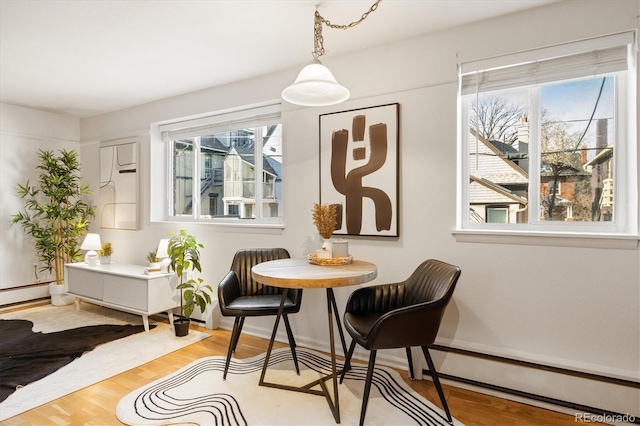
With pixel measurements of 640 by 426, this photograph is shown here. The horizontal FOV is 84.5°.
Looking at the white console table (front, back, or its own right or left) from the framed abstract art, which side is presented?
left

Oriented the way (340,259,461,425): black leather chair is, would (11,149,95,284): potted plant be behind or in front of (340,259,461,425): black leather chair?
in front

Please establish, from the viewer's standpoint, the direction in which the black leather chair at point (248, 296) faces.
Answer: facing the viewer

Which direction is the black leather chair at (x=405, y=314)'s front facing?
to the viewer's left

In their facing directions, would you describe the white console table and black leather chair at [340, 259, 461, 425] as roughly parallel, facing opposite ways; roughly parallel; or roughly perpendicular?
roughly perpendicular

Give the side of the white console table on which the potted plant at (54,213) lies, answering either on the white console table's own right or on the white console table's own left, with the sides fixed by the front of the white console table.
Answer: on the white console table's own right

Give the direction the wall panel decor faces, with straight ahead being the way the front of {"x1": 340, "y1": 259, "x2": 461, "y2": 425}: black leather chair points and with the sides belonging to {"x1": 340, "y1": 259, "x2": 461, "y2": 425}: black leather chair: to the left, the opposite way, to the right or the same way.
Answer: to the left

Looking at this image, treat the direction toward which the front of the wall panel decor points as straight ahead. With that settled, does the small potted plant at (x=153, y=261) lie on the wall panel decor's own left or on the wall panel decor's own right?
on the wall panel decor's own left

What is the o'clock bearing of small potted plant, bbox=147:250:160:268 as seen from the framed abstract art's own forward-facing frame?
The small potted plant is roughly at 2 o'clock from the framed abstract art.

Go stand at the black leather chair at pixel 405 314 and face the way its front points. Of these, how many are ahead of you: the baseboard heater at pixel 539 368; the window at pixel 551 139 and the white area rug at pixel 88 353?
1

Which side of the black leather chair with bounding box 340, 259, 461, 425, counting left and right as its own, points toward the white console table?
front

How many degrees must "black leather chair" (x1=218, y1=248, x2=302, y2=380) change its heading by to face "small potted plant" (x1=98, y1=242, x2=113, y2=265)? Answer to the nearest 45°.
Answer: approximately 135° to its right

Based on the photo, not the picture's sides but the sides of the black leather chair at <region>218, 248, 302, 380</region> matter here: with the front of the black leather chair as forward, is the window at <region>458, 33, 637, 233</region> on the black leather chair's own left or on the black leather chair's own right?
on the black leather chair's own left
